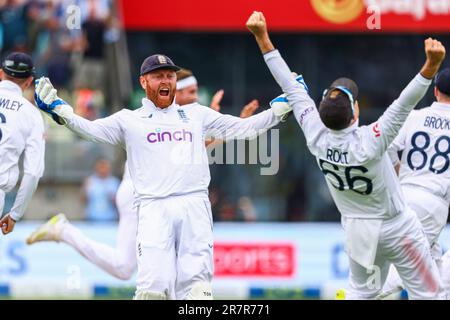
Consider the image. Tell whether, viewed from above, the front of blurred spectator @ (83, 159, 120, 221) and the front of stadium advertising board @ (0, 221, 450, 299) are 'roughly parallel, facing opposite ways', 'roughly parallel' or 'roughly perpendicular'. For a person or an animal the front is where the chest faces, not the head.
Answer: roughly parallel

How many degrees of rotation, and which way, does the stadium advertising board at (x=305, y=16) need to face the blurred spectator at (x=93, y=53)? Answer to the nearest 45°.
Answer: approximately 90° to its right

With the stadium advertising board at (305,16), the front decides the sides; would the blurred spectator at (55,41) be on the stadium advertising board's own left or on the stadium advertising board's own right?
on the stadium advertising board's own right

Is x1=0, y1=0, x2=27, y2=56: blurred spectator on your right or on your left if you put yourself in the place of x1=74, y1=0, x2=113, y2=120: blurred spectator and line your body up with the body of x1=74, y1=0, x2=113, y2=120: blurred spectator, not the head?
on your right

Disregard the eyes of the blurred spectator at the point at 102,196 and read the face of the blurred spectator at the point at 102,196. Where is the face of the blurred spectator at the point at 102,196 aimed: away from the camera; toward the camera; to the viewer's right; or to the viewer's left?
toward the camera

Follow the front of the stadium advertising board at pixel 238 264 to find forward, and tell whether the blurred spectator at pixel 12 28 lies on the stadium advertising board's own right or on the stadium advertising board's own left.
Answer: on the stadium advertising board's own right

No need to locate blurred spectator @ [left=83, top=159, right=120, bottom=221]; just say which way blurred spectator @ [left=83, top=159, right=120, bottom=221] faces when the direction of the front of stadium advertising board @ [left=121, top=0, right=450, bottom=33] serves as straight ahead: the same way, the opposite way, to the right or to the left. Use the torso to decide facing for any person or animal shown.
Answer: the same way

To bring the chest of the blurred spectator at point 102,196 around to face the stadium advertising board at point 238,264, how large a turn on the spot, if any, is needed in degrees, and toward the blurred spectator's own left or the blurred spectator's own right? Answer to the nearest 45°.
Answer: approximately 45° to the blurred spectator's own left

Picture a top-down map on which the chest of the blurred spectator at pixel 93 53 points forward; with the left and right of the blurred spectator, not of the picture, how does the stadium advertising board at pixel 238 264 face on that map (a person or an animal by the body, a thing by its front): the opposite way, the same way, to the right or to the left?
the same way

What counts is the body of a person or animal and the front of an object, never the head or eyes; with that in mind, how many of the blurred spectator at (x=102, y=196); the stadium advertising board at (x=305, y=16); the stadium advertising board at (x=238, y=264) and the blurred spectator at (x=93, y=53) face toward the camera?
4

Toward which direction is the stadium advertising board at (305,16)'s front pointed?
toward the camera

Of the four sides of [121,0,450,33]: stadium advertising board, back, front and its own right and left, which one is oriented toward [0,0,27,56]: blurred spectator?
right

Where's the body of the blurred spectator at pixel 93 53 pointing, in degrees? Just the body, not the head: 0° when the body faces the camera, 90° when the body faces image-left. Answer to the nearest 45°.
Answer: approximately 0°
